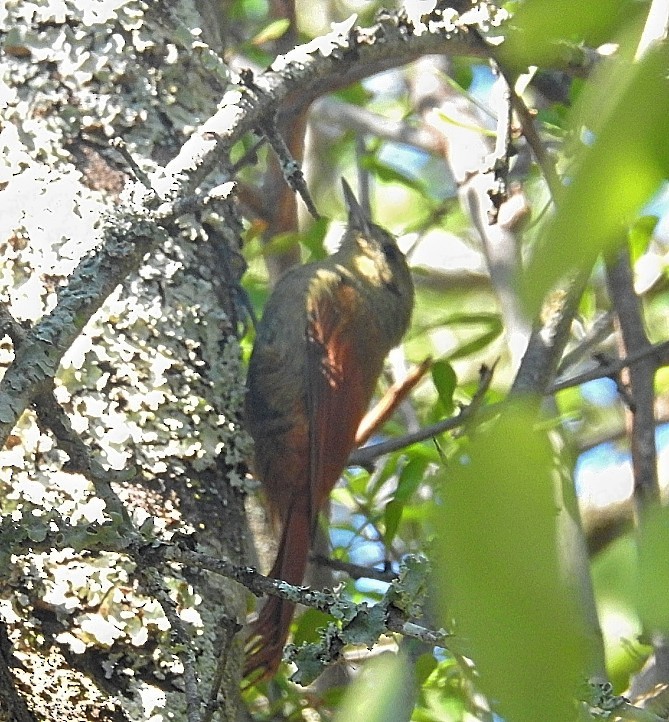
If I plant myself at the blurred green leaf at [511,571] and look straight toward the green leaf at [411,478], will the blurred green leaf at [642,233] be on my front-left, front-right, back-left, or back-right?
front-right

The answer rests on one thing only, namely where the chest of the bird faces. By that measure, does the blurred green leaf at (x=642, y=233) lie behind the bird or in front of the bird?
behind
